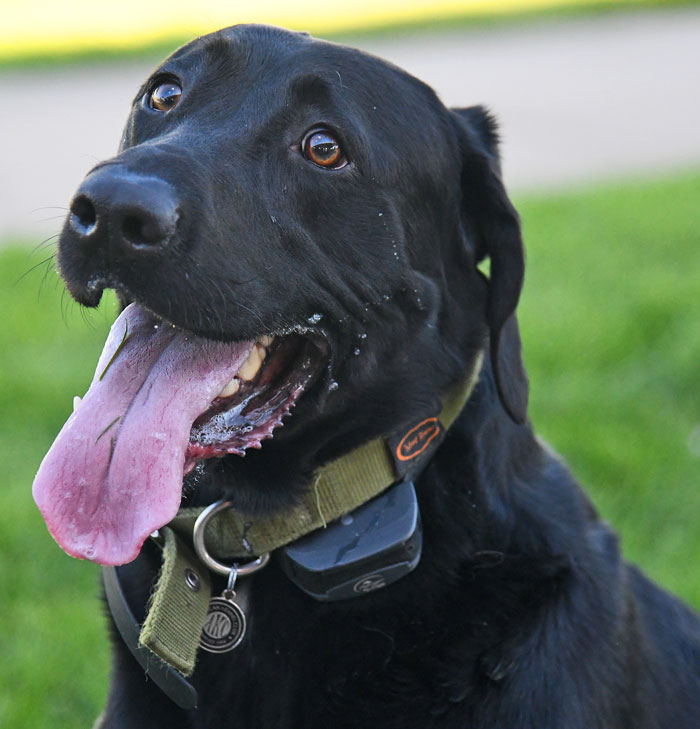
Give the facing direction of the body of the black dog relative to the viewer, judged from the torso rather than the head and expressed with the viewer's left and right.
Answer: facing the viewer and to the left of the viewer
